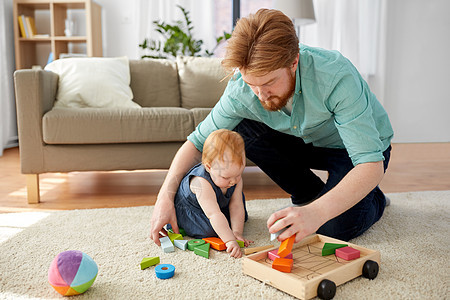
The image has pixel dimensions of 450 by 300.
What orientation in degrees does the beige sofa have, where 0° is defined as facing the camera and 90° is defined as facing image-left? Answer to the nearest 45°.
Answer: approximately 0°

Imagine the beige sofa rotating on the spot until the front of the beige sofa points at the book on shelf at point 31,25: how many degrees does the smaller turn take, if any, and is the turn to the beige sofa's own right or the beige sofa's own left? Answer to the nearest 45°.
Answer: approximately 180°

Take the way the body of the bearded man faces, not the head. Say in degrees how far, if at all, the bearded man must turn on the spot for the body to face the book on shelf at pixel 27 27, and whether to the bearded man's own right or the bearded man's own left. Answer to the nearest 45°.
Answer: approximately 90° to the bearded man's own right

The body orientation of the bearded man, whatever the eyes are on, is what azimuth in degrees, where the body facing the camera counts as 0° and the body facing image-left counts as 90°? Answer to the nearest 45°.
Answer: approximately 45°

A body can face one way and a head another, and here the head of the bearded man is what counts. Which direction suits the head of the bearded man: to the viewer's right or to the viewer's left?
to the viewer's left

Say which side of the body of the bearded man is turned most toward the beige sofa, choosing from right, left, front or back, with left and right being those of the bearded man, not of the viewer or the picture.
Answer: right
